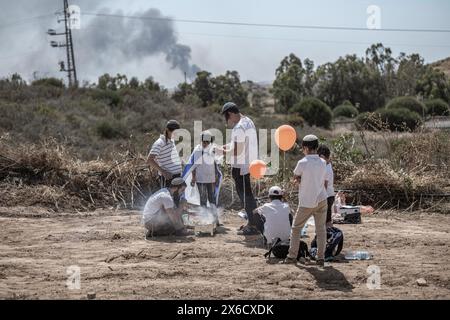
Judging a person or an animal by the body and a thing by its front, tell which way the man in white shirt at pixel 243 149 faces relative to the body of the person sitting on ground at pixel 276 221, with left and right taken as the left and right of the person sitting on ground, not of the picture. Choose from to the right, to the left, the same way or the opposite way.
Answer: to the left

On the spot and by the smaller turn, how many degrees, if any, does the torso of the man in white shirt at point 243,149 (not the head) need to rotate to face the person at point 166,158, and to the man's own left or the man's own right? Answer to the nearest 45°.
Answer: approximately 45° to the man's own right

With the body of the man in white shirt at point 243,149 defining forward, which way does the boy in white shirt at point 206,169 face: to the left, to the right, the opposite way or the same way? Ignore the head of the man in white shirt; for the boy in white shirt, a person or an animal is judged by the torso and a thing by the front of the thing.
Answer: to the left

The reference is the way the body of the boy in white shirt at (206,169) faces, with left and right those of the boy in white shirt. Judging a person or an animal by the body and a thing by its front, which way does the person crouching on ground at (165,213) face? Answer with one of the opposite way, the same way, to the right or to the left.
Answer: to the left

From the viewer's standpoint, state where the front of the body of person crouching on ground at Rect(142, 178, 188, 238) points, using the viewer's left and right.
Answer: facing to the right of the viewer

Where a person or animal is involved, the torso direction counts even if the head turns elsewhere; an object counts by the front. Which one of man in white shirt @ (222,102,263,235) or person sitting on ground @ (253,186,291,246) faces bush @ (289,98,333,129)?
the person sitting on ground

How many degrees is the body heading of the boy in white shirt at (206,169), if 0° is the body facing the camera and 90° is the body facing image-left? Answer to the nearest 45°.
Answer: approximately 0°

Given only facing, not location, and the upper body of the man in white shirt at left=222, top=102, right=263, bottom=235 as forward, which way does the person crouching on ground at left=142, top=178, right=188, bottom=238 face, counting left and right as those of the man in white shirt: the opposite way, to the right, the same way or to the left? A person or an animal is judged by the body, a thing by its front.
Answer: the opposite way

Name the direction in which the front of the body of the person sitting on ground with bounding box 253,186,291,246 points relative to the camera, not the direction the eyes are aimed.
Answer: away from the camera

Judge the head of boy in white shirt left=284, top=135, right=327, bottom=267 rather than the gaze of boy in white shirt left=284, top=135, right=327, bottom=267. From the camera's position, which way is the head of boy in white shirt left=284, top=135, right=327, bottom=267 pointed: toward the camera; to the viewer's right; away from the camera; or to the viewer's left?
away from the camera

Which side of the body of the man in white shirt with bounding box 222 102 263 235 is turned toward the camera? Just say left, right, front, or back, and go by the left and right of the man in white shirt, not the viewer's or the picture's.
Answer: left

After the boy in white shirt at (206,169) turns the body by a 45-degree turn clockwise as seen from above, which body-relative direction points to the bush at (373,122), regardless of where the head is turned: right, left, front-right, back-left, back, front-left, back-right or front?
back
